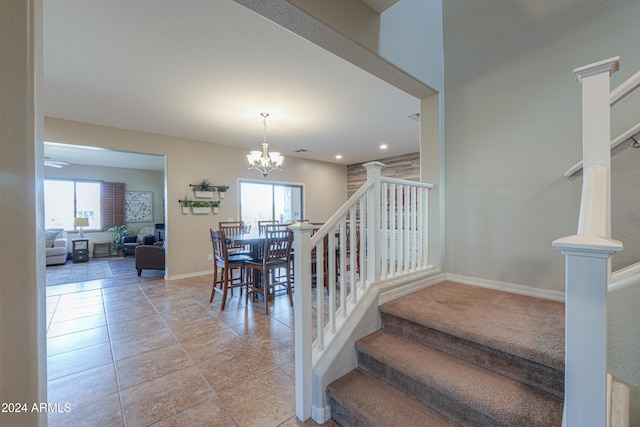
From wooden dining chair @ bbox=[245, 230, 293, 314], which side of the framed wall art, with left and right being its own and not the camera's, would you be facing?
front

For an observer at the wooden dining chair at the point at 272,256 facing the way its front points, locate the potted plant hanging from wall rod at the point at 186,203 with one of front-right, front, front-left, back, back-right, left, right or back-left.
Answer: front

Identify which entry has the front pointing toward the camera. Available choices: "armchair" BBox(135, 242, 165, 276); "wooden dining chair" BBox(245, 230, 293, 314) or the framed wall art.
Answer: the framed wall art

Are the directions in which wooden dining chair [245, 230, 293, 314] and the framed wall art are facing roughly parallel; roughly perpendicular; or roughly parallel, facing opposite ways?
roughly parallel, facing opposite ways

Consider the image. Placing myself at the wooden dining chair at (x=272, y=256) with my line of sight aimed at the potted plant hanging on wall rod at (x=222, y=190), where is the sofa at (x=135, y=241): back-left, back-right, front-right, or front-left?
front-left

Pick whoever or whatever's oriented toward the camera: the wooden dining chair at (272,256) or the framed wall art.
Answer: the framed wall art

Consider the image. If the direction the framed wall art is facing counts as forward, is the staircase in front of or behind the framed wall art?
in front

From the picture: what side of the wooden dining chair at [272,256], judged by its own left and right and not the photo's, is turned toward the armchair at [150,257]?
front

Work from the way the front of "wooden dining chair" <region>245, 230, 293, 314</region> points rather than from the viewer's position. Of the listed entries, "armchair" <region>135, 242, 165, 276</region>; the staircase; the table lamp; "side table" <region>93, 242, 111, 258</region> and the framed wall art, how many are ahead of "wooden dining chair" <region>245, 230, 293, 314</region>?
4

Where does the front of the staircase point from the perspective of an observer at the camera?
facing the viewer and to the left of the viewer

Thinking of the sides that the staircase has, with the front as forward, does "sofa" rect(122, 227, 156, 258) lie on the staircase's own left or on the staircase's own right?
on the staircase's own right

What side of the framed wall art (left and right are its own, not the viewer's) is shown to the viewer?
front

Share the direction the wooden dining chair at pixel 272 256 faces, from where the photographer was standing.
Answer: facing away from the viewer and to the left of the viewer

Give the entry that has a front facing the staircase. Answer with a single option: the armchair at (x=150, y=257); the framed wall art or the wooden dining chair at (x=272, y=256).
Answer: the framed wall art

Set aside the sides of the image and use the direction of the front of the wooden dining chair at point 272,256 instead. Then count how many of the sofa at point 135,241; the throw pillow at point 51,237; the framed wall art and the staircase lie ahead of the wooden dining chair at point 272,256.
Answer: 3
